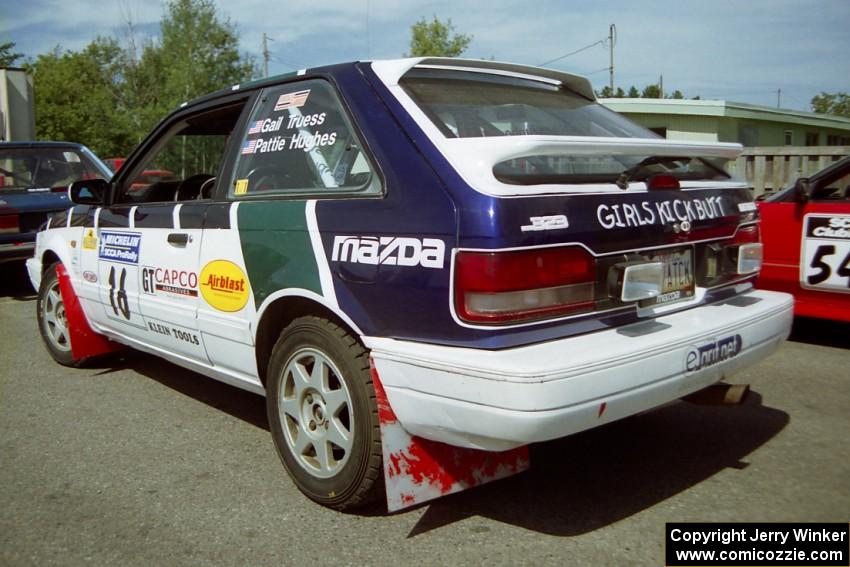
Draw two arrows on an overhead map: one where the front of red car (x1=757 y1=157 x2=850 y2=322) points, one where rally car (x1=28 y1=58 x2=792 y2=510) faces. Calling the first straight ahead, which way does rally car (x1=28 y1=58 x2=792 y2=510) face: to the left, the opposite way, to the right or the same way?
the same way

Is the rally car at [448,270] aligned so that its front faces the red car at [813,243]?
no

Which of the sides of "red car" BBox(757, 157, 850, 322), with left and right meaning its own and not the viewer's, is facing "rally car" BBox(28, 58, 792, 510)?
left

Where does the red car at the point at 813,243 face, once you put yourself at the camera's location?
facing to the left of the viewer

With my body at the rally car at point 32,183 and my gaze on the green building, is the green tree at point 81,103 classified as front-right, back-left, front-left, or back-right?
front-left

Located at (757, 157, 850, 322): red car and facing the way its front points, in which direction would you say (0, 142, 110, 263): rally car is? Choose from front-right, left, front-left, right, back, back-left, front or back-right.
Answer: front

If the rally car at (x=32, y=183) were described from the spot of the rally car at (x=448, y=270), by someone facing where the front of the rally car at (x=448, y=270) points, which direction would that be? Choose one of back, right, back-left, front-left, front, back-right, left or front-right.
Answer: front

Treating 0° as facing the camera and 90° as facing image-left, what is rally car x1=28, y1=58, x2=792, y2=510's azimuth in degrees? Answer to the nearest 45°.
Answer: approximately 135°

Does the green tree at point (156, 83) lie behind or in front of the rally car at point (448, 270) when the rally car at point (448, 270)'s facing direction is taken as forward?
in front
